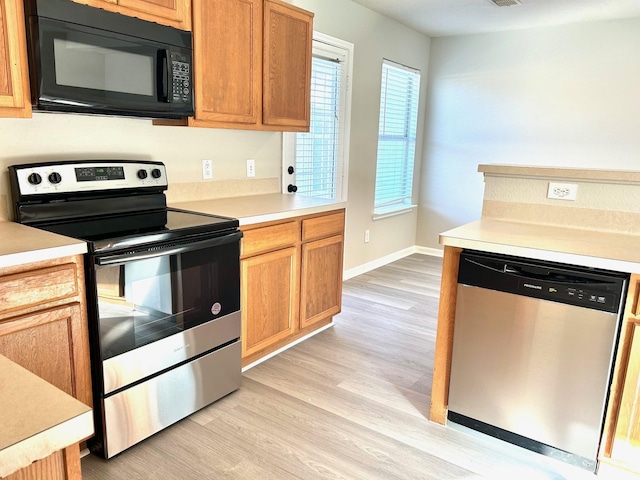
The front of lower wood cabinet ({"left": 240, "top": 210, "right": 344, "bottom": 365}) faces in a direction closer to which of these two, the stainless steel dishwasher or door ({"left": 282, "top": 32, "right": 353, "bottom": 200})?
the stainless steel dishwasher

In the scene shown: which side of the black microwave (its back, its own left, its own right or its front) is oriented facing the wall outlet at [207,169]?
left

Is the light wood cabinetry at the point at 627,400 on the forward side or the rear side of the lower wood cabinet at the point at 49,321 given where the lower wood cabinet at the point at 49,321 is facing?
on the forward side

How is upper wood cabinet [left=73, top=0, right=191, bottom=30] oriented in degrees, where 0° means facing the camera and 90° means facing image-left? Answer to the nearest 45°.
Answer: approximately 315°

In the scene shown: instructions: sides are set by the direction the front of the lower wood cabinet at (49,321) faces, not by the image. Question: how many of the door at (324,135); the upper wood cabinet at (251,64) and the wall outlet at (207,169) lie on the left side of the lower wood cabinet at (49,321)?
3

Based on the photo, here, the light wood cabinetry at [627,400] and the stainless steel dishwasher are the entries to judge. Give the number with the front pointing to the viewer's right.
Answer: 0

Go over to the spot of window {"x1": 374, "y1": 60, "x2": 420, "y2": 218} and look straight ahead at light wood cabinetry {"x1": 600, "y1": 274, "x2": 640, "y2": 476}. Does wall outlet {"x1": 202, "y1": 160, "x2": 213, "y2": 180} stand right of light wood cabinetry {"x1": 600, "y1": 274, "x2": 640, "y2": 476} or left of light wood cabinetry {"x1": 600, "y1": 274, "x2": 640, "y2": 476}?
right

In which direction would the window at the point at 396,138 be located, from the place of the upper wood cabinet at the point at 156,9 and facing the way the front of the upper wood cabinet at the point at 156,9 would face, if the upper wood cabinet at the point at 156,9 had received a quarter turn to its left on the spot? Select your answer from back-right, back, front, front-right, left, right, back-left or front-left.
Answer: front
